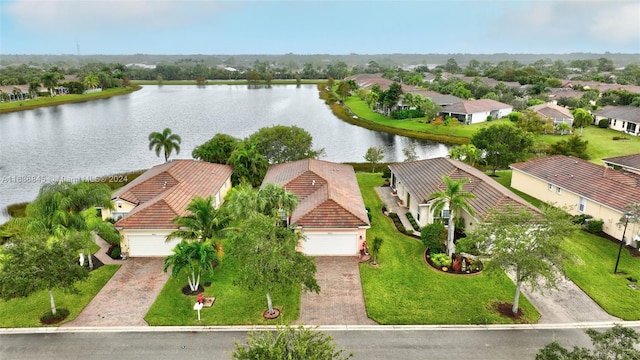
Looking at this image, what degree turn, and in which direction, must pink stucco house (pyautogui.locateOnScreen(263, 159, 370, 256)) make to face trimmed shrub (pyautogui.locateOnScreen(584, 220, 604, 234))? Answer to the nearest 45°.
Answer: approximately 90° to its left

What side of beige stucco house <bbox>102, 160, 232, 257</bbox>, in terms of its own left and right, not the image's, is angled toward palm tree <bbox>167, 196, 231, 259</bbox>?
front

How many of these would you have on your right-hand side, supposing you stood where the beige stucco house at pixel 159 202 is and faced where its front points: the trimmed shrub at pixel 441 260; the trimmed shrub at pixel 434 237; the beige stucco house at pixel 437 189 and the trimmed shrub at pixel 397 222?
0

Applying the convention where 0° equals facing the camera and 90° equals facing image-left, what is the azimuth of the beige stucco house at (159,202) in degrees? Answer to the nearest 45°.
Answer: approximately 0°

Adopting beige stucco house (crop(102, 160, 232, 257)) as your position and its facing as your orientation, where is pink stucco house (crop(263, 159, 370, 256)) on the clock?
pink stucco house (crop(263, 159, 370, 256)) is roughly at 10 o'clock from beige stucco house (crop(102, 160, 232, 257)).

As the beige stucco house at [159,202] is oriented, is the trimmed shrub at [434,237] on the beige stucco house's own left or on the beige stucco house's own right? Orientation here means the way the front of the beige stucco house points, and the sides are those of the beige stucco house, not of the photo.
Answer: on the beige stucco house's own left

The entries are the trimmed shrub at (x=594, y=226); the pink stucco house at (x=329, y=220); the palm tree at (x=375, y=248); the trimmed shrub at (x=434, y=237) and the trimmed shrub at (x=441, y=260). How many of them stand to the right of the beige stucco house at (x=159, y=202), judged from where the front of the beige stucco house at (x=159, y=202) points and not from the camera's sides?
0

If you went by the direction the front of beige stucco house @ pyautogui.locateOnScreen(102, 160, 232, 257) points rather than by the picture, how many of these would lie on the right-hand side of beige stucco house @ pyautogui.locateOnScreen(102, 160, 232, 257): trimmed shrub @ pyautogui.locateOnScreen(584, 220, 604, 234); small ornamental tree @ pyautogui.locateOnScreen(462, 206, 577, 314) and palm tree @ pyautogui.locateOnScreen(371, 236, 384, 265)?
0

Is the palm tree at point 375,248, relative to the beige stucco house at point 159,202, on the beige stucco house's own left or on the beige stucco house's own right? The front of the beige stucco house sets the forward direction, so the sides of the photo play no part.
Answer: on the beige stucco house's own left

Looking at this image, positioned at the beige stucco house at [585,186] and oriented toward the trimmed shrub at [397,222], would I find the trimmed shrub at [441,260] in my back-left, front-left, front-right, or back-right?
front-left

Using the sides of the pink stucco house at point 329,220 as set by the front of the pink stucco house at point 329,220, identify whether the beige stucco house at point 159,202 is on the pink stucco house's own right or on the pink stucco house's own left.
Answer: on the pink stucco house's own right

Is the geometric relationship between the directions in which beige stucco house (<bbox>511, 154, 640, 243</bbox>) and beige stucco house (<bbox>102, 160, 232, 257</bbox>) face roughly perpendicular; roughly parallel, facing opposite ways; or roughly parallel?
roughly parallel

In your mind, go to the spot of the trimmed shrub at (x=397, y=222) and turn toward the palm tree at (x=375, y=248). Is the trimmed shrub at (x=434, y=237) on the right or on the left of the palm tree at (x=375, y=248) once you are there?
left

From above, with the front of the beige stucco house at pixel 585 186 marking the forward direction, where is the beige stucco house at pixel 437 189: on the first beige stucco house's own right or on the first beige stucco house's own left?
on the first beige stucco house's own right

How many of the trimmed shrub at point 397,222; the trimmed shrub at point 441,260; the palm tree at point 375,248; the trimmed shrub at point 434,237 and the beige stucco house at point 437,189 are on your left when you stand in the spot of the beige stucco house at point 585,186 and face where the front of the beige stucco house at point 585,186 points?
0

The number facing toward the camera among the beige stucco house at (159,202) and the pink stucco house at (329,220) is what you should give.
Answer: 2

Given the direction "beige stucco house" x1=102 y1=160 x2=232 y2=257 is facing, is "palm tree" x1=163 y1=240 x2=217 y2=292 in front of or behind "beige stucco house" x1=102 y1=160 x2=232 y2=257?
in front

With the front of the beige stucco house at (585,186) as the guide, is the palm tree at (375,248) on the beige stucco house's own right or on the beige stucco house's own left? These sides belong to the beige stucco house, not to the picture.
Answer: on the beige stucco house's own right

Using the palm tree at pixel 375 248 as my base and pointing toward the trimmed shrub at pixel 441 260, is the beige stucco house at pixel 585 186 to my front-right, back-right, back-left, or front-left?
front-left

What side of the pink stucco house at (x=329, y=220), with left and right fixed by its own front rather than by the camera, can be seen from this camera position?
front
